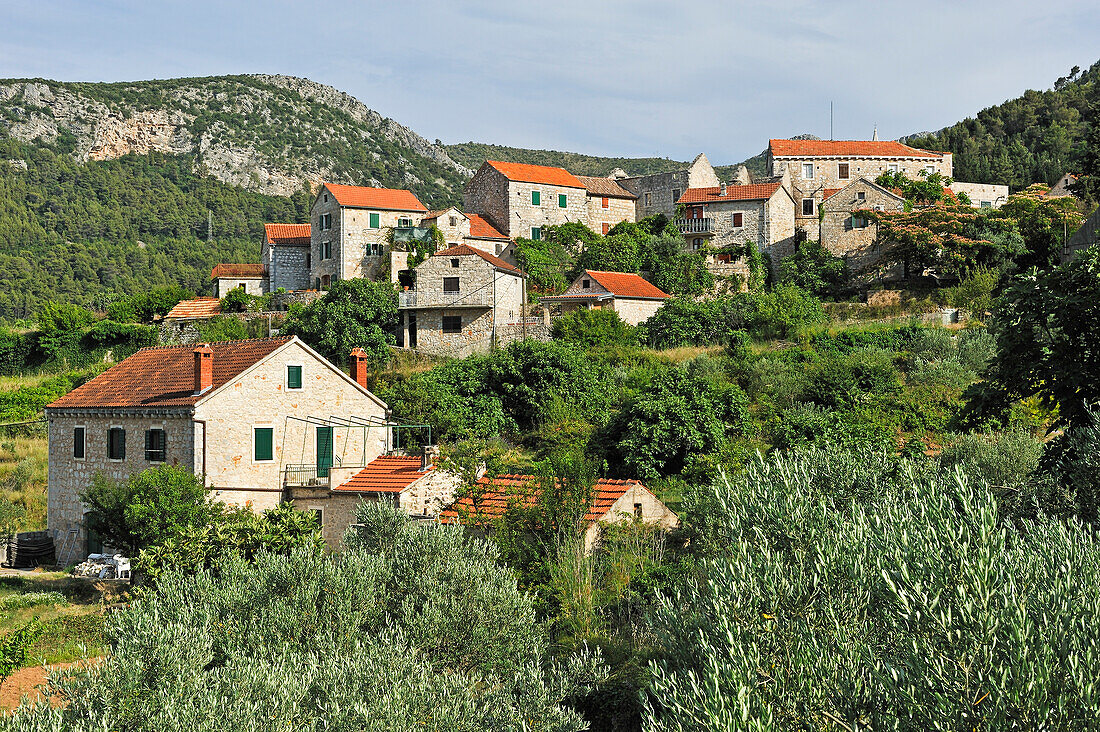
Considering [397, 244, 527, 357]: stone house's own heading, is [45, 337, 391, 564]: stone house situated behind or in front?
in front

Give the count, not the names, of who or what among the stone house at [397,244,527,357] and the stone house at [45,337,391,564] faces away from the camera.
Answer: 0

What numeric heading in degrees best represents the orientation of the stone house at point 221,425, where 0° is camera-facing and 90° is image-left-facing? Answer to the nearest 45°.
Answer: approximately 315°

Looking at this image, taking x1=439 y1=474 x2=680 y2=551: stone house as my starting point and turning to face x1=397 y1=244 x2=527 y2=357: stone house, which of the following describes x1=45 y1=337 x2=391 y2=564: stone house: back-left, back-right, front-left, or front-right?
front-left

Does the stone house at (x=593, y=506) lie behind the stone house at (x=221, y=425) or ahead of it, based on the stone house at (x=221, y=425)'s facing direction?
ahead

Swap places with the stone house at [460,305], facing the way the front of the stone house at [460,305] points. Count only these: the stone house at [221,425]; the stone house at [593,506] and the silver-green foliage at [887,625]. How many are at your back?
0

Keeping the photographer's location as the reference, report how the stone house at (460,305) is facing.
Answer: facing the viewer

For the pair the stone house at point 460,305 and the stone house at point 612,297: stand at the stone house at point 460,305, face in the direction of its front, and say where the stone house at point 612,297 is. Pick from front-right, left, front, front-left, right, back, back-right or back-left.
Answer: left

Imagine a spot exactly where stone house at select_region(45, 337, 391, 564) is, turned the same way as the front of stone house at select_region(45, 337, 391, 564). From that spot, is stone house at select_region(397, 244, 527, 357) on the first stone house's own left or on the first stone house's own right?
on the first stone house's own left

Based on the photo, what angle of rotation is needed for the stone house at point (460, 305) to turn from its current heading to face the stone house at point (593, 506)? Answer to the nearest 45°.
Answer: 0° — it already faces it
